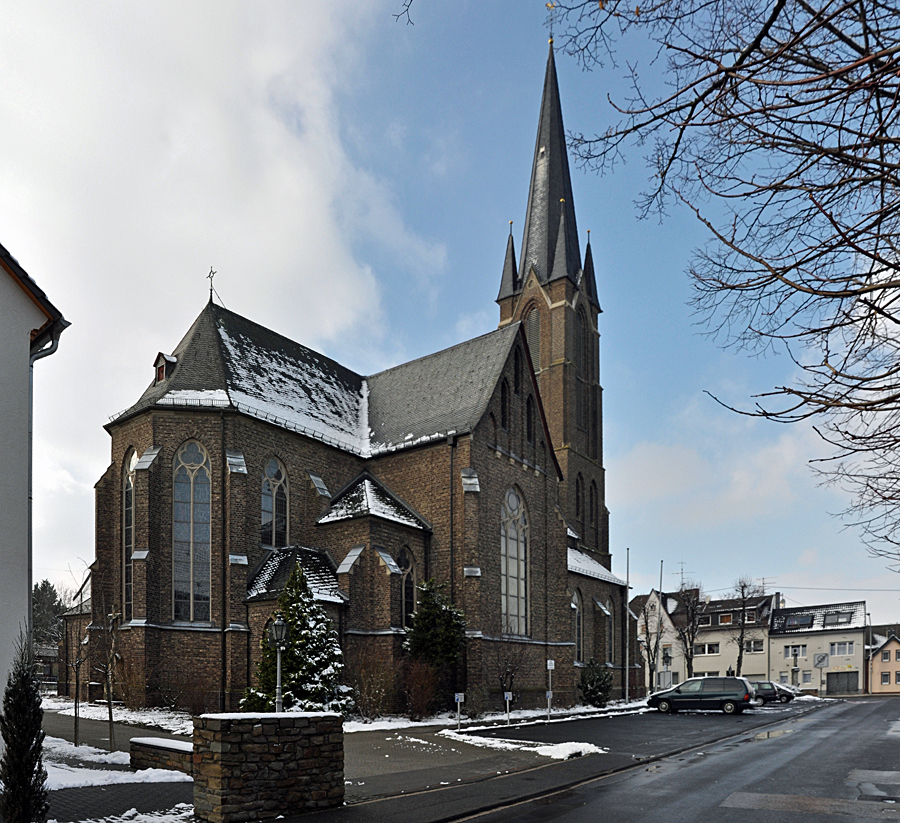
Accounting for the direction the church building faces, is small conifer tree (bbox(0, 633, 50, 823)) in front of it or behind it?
behind

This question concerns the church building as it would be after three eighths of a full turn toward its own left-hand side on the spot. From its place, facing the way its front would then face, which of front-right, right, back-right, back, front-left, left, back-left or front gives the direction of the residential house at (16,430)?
left

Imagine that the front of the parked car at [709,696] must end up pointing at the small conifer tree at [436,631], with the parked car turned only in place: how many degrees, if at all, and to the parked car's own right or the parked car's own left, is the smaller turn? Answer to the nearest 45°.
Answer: approximately 45° to the parked car's own left

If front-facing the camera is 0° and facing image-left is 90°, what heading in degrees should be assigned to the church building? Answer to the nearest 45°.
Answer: approximately 225°

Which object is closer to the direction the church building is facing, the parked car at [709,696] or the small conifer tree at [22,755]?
the parked car

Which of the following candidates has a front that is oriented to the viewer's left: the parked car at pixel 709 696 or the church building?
the parked car

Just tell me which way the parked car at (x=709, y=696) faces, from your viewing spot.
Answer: facing to the left of the viewer

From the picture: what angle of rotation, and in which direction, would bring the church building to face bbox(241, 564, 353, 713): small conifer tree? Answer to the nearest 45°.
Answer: approximately 135° to its right

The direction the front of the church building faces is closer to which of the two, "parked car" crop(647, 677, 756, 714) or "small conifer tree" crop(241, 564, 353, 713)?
the parked car

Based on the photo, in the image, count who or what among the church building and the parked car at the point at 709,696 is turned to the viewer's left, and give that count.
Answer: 1
